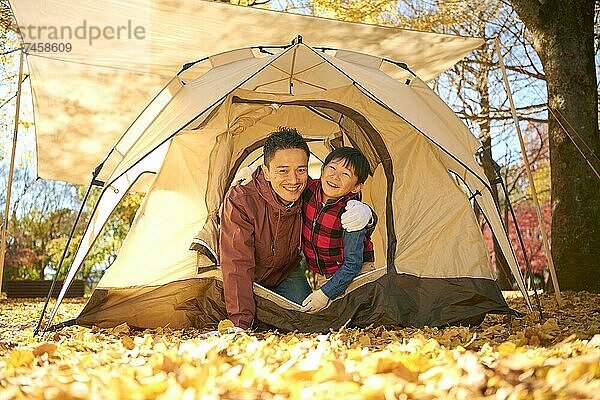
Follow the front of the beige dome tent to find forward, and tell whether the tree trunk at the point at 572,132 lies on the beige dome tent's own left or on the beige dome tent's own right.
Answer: on the beige dome tent's own left

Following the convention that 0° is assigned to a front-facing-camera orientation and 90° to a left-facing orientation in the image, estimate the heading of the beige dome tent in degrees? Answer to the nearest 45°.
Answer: approximately 0°

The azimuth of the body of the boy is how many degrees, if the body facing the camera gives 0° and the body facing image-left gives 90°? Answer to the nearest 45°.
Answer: approximately 45°
